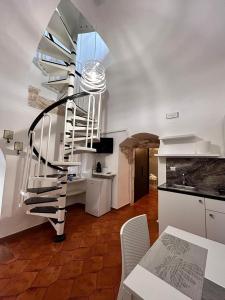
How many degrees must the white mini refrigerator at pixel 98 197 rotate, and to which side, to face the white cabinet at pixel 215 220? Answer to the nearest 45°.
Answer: approximately 90° to its left

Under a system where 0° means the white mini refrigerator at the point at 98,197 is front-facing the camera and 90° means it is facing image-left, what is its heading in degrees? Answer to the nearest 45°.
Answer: approximately 45°

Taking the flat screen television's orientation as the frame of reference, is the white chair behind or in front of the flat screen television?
in front

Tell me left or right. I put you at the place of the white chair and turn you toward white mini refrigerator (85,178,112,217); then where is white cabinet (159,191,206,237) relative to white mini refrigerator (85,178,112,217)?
right

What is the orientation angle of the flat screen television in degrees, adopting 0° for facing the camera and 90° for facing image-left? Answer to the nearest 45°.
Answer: approximately 0°

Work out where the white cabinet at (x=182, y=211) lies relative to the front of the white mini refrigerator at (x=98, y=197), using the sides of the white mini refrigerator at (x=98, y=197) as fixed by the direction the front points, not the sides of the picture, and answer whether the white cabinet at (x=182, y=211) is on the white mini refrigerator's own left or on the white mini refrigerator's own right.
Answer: on the white mini refrigerator's own left

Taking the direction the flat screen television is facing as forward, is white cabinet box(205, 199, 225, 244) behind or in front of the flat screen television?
in front

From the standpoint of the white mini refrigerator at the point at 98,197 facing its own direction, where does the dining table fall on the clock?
The dining table is roughly at 10 o'clock from the white mini refrigerator.
